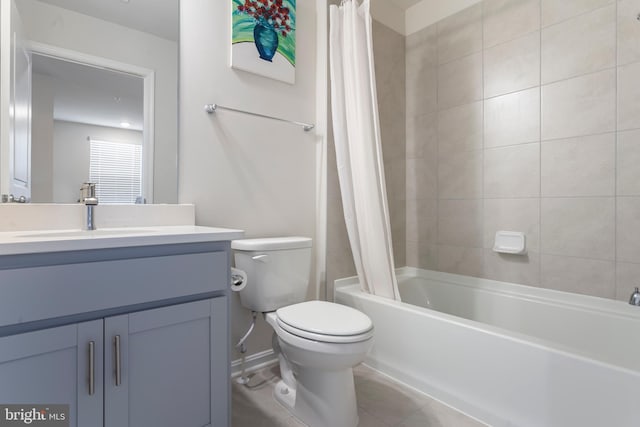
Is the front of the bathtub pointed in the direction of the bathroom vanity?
yes

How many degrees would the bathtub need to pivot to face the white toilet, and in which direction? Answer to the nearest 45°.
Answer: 0° — it already faces it

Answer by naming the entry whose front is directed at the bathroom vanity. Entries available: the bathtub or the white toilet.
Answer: the bathtub

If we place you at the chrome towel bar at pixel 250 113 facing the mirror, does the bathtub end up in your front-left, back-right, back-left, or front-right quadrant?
back-left

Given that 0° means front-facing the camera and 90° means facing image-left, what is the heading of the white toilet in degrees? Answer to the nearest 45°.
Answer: approximately 315°

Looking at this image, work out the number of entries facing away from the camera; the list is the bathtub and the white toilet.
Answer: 0

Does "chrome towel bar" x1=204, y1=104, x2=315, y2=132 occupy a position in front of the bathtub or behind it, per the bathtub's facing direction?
in front

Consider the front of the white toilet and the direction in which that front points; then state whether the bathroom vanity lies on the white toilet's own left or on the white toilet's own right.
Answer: on the white toilet's own right
